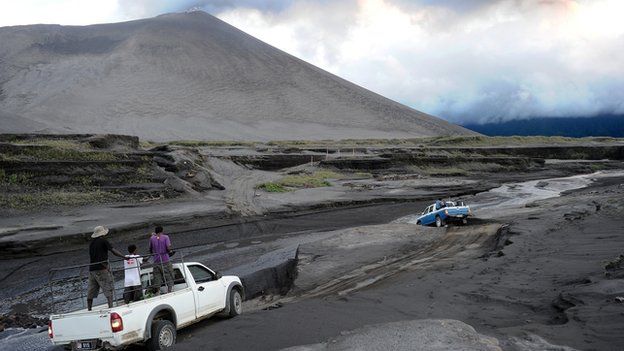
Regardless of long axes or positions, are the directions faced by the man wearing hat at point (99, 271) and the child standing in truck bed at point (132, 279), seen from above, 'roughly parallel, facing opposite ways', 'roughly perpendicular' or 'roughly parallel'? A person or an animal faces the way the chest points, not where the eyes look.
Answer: roughly parallel

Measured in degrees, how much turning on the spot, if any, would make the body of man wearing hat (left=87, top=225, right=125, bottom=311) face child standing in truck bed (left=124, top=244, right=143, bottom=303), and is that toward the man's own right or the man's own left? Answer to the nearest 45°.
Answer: approximately 45° to the man's own right

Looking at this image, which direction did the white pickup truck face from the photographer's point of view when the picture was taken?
facing away from the viewer and to the right of the viewer

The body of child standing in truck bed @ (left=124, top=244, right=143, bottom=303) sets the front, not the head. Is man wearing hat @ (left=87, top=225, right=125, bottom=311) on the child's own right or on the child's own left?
on the child's own left

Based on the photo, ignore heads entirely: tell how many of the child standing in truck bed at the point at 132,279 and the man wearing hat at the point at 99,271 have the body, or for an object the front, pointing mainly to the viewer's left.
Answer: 0

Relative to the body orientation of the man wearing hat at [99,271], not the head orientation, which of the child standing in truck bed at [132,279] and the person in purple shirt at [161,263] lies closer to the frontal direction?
the person in purple shirt

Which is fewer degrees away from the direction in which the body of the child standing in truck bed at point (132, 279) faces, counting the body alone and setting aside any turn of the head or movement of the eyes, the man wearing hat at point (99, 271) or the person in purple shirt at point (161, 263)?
the person in purple shirt

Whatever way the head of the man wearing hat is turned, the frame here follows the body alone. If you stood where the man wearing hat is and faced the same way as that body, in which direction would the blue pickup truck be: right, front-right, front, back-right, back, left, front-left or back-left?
front

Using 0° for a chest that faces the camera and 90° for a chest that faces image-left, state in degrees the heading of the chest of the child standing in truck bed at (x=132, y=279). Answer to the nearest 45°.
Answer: approximately 225°

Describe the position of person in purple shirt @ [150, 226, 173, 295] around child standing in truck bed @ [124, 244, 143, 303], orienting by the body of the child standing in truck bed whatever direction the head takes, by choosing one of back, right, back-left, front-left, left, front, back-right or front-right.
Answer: front

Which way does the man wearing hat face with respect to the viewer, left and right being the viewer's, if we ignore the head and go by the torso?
facing away from the viewer and to the right of the viewer

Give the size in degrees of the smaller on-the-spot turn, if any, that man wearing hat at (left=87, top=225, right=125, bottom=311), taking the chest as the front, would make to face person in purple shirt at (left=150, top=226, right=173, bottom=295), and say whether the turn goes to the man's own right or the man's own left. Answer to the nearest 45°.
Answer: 0° — they already face them

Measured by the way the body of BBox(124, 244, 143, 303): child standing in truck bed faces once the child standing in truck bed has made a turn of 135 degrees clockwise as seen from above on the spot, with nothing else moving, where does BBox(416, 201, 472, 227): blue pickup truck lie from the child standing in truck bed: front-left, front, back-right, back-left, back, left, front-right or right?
back-left
